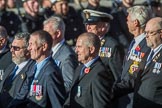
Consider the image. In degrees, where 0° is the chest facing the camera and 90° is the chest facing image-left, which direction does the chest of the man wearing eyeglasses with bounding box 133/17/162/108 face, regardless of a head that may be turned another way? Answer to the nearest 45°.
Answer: approximately 45°

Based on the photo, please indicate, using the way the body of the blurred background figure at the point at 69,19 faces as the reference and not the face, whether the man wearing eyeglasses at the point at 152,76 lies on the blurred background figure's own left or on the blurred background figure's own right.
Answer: on the blurred background figure's own left

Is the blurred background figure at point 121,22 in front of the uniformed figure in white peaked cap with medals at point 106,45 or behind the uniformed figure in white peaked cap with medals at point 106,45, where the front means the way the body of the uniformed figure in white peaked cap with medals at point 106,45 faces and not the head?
behind

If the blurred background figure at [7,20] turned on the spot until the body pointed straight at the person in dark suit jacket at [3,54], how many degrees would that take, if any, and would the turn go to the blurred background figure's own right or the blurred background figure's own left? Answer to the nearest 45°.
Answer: approximately 45° to the blurred background figure's own left

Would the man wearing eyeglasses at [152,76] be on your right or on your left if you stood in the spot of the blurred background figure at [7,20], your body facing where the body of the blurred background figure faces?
on your left

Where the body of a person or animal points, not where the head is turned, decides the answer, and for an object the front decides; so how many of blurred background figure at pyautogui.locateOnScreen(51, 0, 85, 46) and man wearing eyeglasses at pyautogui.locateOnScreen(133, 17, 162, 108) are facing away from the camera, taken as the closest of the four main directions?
0

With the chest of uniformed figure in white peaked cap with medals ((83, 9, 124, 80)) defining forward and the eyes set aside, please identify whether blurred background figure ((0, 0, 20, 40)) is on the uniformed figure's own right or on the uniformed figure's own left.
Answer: on the uniformed figure's own right

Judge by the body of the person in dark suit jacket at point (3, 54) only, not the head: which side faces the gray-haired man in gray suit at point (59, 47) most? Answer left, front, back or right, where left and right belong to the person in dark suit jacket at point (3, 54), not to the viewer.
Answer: back

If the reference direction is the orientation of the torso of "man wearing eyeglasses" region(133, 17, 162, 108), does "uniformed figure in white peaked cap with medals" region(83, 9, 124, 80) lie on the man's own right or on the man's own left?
on the man's own right

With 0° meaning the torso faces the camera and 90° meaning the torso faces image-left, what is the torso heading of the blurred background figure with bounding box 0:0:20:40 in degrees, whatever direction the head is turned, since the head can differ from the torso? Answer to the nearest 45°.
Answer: approximately 45°
